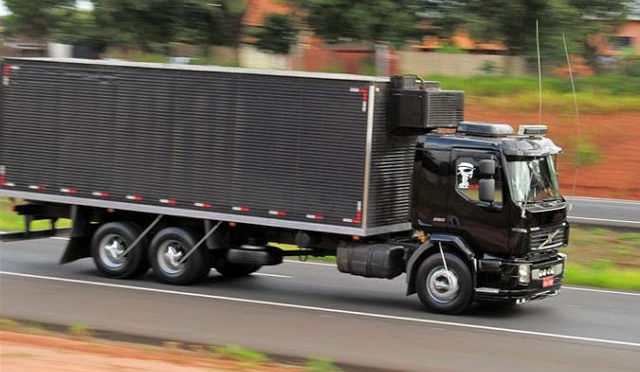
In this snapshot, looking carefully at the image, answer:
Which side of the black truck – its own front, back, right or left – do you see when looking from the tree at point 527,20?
left

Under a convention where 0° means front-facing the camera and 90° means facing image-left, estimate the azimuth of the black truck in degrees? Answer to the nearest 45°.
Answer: approximately 315°

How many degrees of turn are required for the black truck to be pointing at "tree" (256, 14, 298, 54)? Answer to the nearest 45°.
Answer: approximately 135° to its left

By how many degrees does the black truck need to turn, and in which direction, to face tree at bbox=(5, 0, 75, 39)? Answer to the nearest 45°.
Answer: approximately 135° to its left

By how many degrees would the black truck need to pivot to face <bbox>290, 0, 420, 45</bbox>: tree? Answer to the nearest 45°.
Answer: approximately 135° to its left

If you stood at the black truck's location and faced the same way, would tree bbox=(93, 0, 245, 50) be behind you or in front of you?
behind
